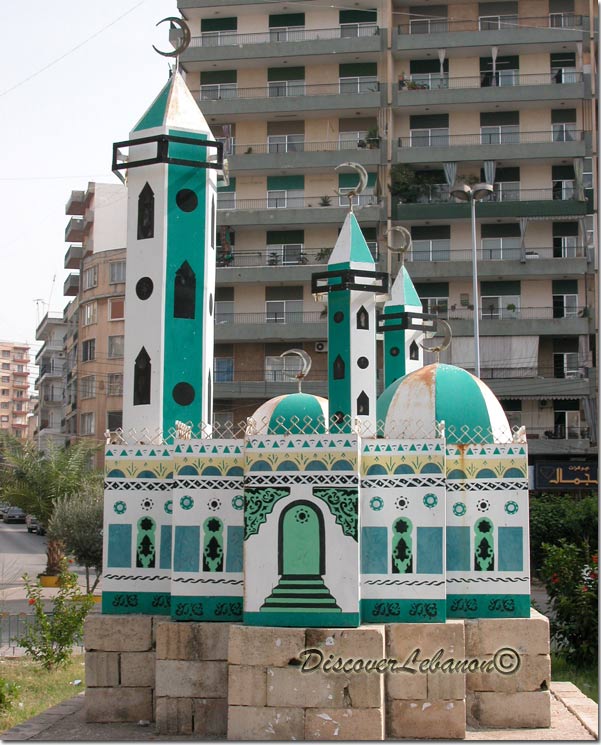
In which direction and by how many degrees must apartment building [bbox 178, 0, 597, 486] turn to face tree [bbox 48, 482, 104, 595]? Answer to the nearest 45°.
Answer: approximately 45° to its right

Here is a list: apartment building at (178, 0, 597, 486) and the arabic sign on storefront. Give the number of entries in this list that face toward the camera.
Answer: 2

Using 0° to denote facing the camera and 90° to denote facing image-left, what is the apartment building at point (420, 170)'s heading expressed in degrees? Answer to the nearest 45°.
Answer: approximately 0°

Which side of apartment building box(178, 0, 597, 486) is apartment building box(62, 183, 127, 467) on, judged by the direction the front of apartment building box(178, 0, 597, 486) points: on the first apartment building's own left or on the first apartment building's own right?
on the first apartment building's own right

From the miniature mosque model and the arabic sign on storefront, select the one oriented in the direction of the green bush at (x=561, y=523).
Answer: the arabic sign on storefront

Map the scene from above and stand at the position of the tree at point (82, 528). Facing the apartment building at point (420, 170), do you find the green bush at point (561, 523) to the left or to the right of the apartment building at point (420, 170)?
right

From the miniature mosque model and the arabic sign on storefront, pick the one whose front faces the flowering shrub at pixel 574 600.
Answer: the arabic sign on storefront

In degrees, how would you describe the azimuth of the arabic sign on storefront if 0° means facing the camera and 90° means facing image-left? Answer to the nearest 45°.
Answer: approximately 0°
